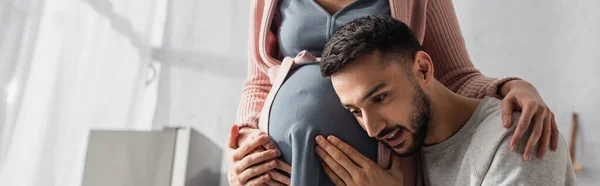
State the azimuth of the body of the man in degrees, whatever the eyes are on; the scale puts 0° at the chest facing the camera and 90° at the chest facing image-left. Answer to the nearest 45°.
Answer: approximately 45°

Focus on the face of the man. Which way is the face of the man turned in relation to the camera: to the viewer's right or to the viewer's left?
to the viewer's left
